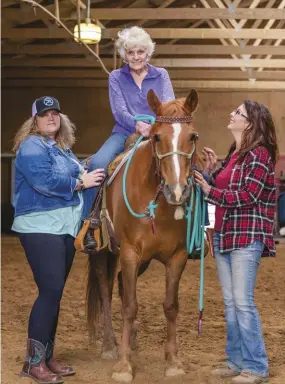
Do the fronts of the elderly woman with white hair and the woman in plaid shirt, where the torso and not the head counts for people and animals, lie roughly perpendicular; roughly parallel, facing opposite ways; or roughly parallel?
roughly perpendicular

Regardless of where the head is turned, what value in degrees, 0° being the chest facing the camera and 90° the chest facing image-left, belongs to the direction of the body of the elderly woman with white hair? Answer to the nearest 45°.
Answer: approximately 0°

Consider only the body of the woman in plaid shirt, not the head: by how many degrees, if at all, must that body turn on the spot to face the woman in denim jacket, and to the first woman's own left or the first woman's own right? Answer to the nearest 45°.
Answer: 0° — they already face them

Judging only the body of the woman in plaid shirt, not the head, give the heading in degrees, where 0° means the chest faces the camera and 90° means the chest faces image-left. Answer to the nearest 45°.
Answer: approximately 90°

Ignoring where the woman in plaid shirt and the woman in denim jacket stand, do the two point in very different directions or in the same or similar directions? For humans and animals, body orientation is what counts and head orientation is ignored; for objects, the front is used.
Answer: very different directions

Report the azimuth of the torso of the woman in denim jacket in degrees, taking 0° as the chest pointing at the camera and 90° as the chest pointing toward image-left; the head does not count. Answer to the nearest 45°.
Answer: approximately 270°

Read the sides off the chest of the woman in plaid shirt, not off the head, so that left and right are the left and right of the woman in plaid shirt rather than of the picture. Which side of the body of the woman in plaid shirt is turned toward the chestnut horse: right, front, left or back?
front
